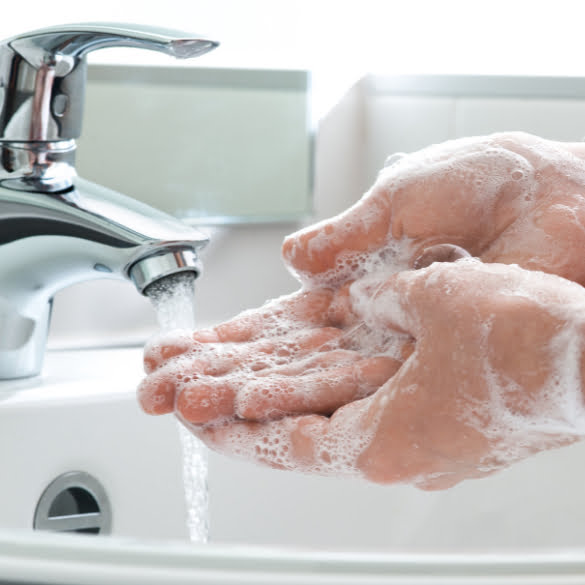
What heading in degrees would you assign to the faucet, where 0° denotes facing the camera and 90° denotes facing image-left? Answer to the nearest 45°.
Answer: approximately 270°
